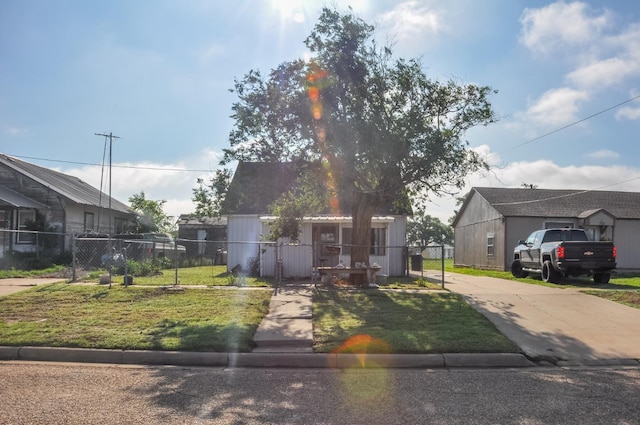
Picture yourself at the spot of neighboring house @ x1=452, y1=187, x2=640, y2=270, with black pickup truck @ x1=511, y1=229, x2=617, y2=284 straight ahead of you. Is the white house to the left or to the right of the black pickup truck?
right

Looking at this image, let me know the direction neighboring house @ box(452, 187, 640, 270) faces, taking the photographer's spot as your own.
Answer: facing the viewer

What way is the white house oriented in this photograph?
toward the camera

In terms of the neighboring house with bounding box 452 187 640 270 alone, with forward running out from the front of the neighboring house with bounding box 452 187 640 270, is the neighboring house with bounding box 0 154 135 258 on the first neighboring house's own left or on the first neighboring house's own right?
on the first neighboring house's own right

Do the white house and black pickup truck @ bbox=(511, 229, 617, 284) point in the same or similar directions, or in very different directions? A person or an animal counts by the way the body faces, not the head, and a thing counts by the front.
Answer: very different directions

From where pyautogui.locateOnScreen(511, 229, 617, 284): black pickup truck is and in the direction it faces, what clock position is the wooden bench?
The wooden bench is roughly at 9 o'clock from the black pickup truck.

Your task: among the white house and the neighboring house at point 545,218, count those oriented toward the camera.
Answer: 2

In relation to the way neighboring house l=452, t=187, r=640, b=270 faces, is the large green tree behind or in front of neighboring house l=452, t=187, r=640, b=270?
in front

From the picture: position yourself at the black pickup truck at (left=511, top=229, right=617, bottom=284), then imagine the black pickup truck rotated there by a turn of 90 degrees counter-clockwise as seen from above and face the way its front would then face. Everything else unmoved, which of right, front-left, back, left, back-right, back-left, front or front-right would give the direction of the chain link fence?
front-right

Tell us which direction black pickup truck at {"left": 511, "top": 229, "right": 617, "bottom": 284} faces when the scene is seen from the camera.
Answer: facing away from the viewer and to the left of the viewer

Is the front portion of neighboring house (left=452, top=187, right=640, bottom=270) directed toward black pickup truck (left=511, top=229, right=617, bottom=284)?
yes

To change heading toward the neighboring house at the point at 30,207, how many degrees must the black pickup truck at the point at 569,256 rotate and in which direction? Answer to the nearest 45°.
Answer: approximately 45° to its left
